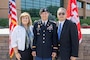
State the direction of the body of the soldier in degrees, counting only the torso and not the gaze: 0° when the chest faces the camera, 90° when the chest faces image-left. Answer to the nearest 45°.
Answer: approximately 0°

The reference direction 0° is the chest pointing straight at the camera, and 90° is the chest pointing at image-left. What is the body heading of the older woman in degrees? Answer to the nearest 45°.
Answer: approximately 315°

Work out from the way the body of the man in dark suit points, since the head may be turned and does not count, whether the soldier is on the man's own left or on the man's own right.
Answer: on the man's own right

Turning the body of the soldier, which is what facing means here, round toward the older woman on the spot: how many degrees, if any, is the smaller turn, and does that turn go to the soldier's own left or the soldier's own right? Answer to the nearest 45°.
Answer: approximately 90° to the soldier's own right

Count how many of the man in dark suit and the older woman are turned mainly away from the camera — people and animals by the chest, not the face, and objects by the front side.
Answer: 0

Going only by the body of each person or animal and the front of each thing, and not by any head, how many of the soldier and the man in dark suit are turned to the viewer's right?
0

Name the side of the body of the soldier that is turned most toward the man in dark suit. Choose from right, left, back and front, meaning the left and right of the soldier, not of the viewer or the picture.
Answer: left
